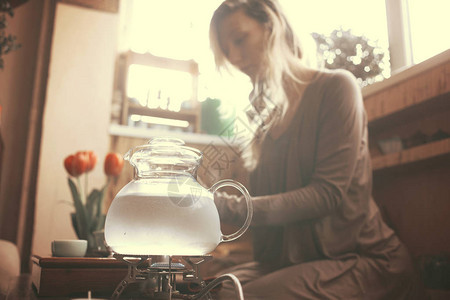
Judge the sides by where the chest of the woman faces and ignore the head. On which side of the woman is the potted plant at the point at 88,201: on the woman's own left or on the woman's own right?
on the woman's own right

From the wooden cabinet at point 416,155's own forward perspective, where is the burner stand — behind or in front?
in front

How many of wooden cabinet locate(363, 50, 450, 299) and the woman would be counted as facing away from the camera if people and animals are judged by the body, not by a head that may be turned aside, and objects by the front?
0

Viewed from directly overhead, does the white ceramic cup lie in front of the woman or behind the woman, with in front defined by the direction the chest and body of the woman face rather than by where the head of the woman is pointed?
in front

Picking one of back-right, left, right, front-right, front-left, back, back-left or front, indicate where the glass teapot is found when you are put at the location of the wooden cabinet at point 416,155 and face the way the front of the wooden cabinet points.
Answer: front

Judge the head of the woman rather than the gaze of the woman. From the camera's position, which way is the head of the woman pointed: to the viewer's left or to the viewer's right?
to the viewer's left

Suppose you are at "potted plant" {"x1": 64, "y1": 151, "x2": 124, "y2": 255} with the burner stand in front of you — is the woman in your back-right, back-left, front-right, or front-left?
front-left

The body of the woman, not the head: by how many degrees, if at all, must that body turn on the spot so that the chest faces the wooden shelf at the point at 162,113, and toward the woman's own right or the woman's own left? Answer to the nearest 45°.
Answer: approximately 90° to the woman's own right

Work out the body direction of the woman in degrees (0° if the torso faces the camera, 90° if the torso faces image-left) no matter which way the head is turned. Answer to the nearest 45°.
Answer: approximately 45°

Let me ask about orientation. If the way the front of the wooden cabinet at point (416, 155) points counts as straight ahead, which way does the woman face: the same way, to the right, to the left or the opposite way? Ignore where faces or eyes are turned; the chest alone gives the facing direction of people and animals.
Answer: the same way

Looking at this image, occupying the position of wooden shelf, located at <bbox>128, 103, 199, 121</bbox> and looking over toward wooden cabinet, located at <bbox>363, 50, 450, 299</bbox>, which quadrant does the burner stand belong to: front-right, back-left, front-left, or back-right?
front-right

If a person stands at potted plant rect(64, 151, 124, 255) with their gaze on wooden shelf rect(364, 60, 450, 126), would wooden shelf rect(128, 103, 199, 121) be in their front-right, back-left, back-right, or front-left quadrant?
front-left

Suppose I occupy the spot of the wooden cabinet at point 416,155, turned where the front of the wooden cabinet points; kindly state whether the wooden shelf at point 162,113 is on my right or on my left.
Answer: on my right

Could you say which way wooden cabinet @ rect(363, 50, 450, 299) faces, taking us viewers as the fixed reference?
facing the viewer and to the left of the viewer

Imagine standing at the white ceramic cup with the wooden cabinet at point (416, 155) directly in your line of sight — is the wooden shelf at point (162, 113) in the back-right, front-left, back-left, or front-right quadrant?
front-left
